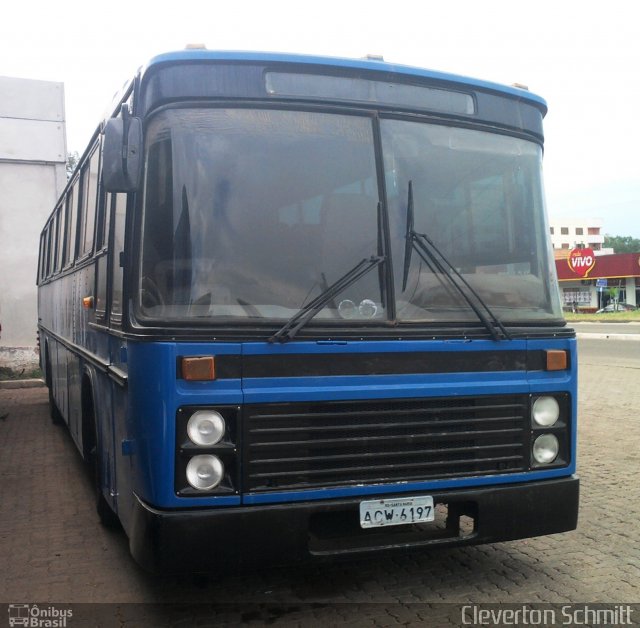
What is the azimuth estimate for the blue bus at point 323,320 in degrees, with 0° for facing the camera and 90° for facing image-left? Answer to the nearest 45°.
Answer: approximately 315°

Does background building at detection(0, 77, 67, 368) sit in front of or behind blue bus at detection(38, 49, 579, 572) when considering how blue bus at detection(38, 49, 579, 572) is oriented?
behind
